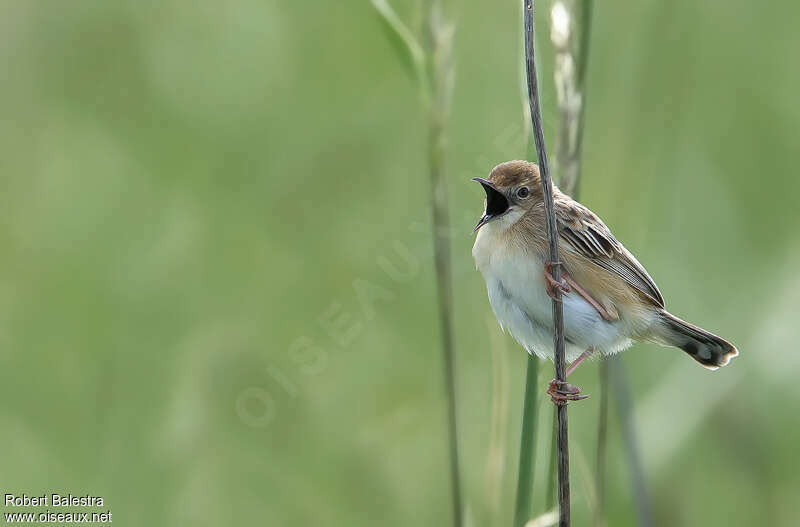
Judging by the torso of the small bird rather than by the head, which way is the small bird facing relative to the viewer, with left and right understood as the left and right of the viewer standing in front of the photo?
facing to the left of the viewer
